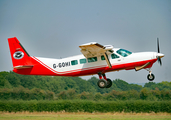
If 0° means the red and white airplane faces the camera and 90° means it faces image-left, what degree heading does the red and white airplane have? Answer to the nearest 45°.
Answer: approximately 270°
